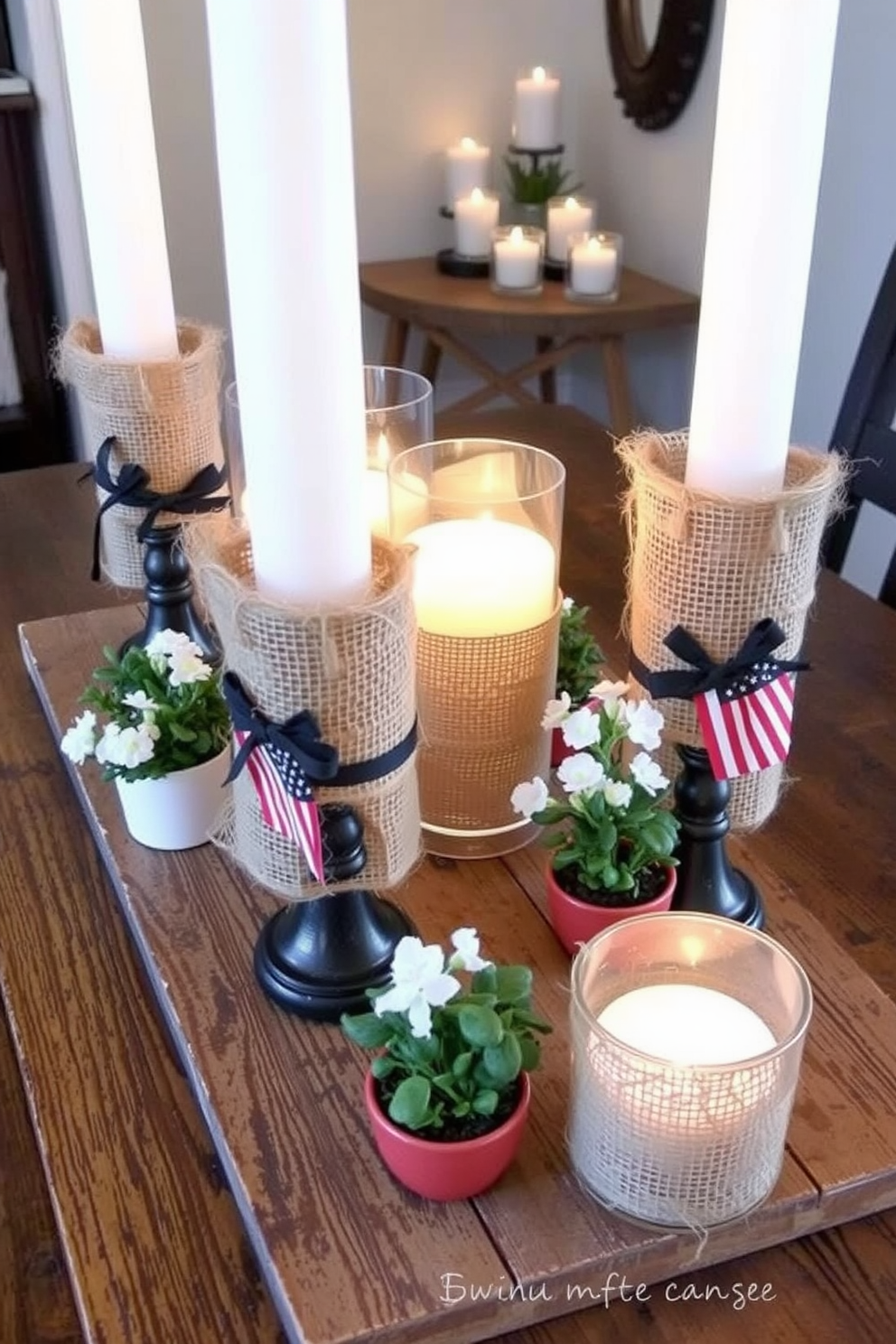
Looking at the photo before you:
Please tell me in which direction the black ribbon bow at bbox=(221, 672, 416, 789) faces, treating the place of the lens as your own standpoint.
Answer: facing the viewer and to the left of the viewer

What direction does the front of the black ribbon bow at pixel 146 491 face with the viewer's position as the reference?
facing the viewer

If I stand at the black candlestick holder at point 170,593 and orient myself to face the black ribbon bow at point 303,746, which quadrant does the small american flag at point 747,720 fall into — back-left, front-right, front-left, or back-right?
front-left

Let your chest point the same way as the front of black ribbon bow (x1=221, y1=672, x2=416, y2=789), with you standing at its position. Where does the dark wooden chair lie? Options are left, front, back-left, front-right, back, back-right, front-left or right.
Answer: back

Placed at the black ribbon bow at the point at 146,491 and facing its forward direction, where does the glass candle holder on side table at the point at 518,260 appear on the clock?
The glass candle holder on side table is roughly at 7 o'clock from the black ribbon bow.

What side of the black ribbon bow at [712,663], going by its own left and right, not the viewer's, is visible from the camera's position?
front

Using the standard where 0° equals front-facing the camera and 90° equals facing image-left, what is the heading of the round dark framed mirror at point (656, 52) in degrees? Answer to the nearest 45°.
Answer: approximately 45°

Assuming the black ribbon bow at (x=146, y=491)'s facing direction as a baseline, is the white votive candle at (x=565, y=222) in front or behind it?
behind
